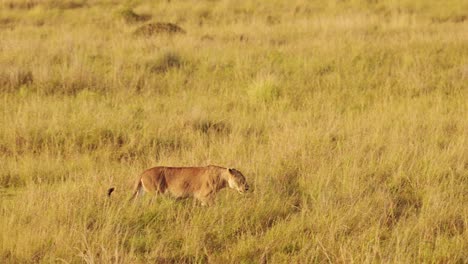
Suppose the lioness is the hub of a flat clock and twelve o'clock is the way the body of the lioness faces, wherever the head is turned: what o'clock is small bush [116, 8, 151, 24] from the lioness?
The small bush is roughly at 9 o'clock from the lioness.

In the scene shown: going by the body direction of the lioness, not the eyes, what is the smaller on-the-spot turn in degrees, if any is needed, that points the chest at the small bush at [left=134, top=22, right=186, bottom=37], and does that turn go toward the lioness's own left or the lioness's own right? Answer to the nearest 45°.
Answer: approximately 90° to the lioness's own left

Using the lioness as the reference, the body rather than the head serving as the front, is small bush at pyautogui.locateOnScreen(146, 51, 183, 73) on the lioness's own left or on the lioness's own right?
on the lioness's own left

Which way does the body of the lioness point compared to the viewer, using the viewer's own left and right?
facing to the right of the viewer

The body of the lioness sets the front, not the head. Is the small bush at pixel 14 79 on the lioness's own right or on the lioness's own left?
on the lioness's own left
